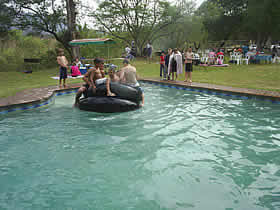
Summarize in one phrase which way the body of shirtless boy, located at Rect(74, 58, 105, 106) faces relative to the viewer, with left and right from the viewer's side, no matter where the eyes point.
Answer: facing the viewer and to the right of the viewer

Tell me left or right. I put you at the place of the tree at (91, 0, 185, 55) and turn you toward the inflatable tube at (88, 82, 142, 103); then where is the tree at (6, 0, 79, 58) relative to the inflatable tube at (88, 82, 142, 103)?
right

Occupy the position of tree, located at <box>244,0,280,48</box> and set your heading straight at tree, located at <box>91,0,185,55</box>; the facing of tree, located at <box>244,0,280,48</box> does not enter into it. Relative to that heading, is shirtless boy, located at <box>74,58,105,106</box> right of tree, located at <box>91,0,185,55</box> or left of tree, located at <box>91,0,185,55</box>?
left

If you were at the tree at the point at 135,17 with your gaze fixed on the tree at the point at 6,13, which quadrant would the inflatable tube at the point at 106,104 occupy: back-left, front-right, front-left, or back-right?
front-left

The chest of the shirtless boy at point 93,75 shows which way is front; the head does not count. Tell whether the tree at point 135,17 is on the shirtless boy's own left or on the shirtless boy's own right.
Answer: on the shirtless boy's own left

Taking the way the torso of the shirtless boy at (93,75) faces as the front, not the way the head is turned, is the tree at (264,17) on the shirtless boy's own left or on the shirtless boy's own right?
on the shirtless boy's own left

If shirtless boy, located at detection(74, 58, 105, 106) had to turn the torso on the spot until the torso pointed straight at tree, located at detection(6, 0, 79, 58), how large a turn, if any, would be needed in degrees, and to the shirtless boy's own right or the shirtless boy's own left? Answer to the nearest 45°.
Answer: approximately 135° to the shirtless boy's own left

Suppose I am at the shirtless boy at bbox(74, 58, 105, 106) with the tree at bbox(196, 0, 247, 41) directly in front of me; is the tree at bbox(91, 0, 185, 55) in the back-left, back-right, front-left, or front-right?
front-left

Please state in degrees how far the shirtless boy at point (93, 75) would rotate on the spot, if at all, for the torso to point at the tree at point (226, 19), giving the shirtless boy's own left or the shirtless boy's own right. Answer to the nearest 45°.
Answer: approximately 90° to the shirtless boy's own left

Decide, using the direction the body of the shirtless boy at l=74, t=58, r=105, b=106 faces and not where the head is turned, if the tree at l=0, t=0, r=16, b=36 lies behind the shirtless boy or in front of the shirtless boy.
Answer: behind
